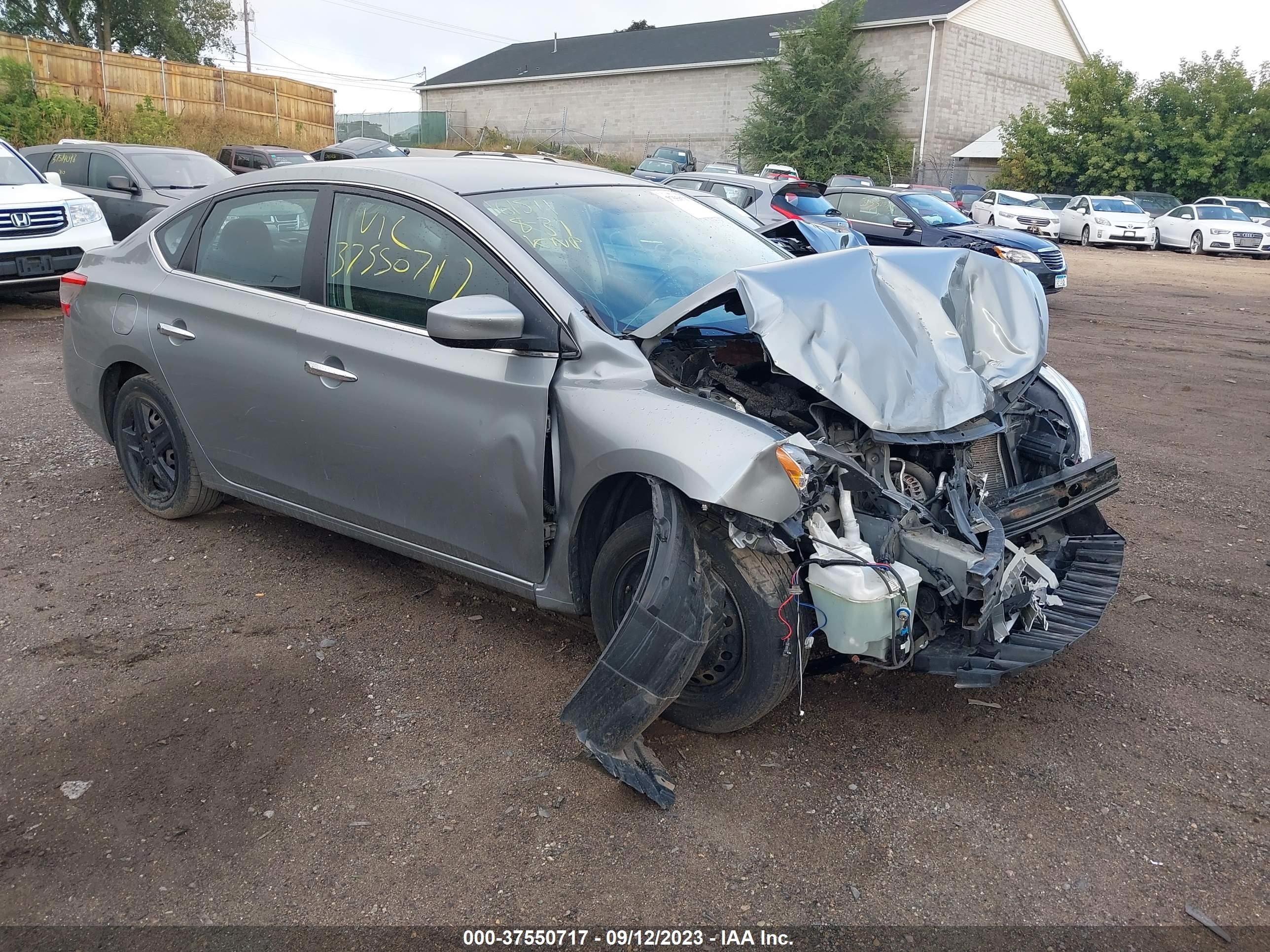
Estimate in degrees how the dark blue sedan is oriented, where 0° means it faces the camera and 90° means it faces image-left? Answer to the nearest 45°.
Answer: approximately 315°

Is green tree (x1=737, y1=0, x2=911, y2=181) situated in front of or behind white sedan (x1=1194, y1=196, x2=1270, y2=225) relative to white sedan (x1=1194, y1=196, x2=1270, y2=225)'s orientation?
behind

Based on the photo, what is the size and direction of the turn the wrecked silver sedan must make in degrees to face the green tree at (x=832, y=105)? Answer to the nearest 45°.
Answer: approximately 135° to its left

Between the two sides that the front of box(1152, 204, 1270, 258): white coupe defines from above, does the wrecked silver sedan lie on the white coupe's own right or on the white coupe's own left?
on the white coupe's own right

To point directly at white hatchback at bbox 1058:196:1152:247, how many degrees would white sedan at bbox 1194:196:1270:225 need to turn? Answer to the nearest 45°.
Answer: approximately 90° to its right

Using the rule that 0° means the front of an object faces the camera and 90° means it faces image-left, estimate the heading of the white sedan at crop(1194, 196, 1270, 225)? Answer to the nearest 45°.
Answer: approximately 315°

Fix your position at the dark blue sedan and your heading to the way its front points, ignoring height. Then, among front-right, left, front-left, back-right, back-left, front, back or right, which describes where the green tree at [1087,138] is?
back-left

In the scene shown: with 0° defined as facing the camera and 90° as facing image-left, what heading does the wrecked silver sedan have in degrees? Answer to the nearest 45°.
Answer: approximately 315°

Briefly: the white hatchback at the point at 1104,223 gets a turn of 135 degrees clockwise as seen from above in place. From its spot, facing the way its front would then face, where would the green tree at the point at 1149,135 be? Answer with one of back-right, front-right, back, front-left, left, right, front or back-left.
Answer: right

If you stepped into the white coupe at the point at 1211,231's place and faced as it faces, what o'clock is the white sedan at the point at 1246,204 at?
the white sedan at the point at 1246,204 is roughly at 8 o'clock from the white coupe at the point at 1211,231.

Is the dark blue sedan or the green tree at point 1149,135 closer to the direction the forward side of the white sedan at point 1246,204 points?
the dark blue sedan
